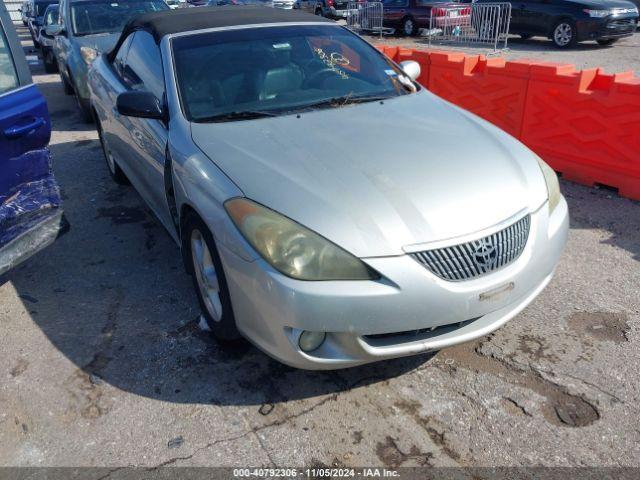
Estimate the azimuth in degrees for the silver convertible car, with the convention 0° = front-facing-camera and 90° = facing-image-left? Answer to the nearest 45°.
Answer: approximately 315°

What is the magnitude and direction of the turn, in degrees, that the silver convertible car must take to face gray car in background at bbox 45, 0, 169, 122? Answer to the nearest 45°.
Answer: approximately 180°

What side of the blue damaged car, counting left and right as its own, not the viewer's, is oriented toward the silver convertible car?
left

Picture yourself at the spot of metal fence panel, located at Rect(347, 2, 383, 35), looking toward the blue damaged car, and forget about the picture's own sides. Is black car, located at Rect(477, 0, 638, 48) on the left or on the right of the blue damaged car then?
left

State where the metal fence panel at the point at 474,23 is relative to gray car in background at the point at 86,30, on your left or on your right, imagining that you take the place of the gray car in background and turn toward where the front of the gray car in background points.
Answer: on your left

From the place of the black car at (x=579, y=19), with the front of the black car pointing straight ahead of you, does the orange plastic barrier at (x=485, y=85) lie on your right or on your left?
on your right

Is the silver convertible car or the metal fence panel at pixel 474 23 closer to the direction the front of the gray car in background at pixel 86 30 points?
the silver convertible car
